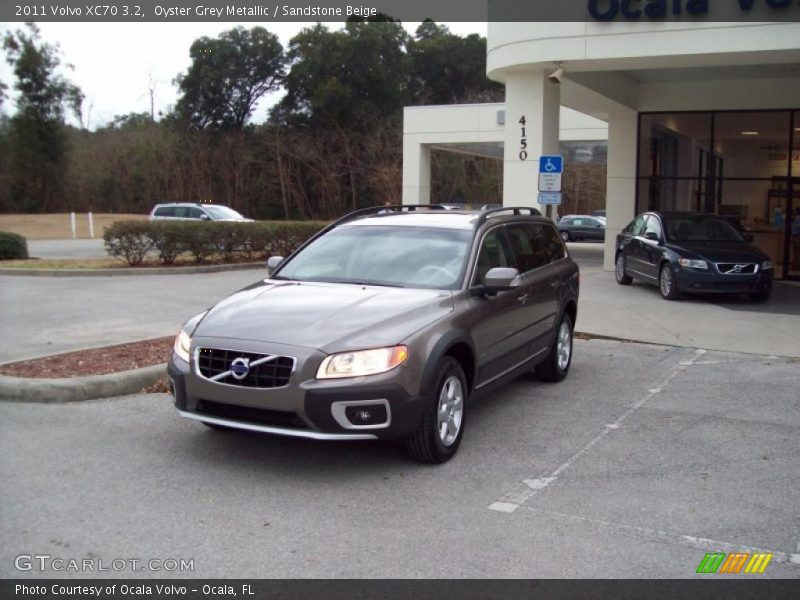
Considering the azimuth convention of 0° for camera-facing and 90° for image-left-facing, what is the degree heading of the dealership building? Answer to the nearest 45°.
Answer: approximately 0°

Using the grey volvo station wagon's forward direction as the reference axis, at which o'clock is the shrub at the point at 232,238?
The shrub is roughly at 4 o'clock from the grey volvo station wagon.

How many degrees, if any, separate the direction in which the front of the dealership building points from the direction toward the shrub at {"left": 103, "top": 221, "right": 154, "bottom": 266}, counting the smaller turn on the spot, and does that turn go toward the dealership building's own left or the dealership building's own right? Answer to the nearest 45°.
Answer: approximately 90° to the dealership building's own right

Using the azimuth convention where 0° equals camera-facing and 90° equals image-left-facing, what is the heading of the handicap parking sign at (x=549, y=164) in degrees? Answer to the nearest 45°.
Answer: approximately 0°

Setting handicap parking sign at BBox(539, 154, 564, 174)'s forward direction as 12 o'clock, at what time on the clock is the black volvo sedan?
The black volvo sedan is roughly at 9 o'clock from the handicap parking sign.

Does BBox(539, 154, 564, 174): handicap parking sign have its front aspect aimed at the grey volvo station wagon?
yes
